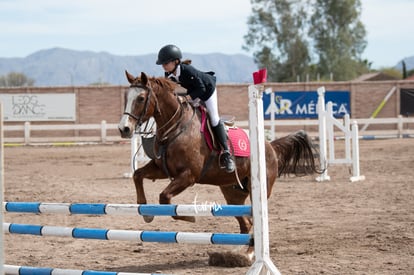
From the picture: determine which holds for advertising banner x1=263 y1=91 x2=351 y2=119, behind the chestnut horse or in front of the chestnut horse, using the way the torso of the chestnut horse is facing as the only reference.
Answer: behind

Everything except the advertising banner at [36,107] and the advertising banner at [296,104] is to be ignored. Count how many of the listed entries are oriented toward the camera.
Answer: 2

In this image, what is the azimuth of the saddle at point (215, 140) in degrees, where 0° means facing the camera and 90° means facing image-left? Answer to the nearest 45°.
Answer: approximately 45°

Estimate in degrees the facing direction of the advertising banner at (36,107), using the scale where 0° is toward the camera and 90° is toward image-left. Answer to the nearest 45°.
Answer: approximately 0°

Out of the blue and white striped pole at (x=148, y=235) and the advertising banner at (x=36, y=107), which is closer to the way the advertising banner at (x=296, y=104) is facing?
the blue and white striped pole

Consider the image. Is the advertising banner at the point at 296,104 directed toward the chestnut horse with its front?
yes

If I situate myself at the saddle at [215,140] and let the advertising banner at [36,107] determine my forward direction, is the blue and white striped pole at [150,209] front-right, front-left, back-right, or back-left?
back-left

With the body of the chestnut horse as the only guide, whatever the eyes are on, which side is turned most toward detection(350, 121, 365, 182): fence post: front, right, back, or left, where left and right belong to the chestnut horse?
back

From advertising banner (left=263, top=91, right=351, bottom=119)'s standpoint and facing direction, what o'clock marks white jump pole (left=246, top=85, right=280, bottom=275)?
The white jump pole is roughly at 12 o'clock from the advertising banner.
